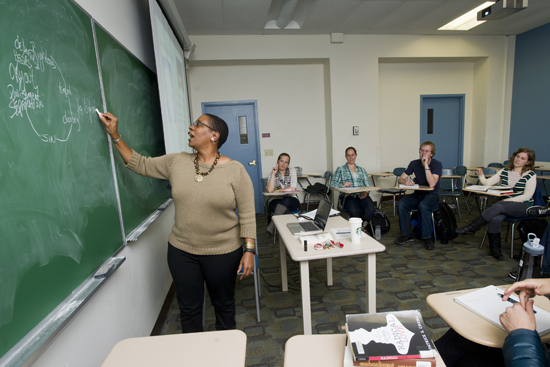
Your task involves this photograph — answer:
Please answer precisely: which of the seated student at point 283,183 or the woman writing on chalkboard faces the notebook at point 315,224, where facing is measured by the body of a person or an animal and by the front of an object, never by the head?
the seated student

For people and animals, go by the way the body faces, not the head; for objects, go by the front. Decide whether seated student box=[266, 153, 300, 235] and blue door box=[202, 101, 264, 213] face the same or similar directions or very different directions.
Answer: same or similar directions

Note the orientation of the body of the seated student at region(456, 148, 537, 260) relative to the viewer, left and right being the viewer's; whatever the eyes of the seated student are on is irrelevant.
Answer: facing the viewer and to the left of the viewer

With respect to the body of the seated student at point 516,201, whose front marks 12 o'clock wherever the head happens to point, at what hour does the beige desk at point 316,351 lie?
The beige desk is roughly at 11 o'clock from the seated student.

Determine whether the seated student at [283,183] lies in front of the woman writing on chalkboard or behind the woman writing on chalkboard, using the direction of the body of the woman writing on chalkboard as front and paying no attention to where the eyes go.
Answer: behind

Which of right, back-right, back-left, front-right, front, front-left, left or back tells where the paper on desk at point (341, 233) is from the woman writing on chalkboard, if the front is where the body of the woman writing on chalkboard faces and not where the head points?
back-left

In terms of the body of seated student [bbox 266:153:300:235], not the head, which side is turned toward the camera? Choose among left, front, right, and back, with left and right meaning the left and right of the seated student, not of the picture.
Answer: front

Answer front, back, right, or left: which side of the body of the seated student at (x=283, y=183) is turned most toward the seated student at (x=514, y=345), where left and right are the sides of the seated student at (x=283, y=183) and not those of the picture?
front

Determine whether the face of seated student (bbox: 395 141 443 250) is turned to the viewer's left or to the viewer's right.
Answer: to the viewer's left

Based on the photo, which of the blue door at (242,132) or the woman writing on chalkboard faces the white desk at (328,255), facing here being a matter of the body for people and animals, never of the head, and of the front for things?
the blue door

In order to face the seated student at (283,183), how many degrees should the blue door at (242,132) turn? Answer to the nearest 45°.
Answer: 0° — it already faces them

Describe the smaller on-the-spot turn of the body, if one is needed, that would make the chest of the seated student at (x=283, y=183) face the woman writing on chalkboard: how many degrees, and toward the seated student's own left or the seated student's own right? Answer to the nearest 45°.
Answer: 0° — they already face them

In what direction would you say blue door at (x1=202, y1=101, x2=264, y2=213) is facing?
toward the camera

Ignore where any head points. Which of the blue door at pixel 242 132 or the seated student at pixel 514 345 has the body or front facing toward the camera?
the blue door

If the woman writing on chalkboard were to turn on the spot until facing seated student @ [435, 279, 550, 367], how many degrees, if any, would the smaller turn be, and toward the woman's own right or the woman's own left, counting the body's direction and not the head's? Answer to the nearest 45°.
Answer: approximately 90° to the woman's own left

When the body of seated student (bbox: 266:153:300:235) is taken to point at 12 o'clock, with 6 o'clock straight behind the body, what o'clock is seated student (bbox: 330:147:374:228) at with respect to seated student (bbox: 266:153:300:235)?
seated student (bbox: 330:147:374:228) is roughly at 9 o'clock from seated student (bbox: 266:153:300:235).

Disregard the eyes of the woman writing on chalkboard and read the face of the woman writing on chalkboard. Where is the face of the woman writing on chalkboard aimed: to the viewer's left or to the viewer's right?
to the viewer's left

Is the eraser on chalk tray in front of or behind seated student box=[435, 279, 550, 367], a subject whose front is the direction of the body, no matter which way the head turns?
in front
